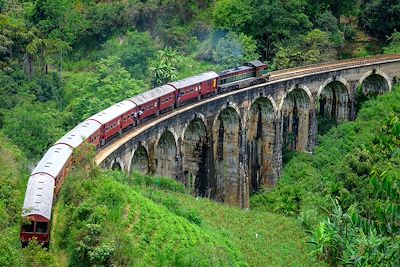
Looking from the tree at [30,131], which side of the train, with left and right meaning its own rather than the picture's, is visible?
left

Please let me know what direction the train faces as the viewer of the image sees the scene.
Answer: facing away from the viewer and to the right of the viewer
